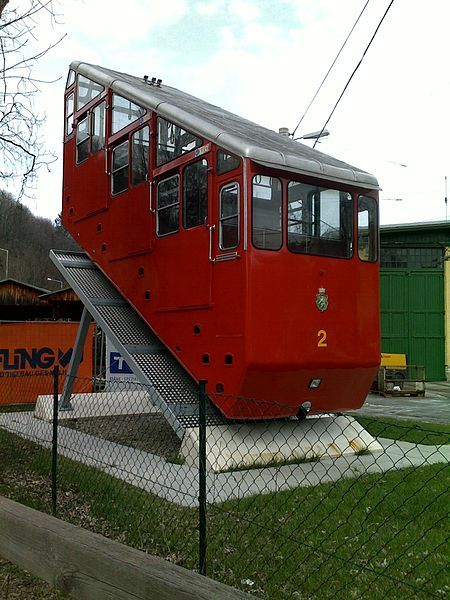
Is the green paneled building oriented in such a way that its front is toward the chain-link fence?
yes

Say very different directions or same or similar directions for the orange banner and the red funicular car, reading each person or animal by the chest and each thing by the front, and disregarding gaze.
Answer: same or similar directions

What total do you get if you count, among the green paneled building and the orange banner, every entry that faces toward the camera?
2

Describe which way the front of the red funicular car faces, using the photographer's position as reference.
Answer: facing the viewer and to the right of the viewer

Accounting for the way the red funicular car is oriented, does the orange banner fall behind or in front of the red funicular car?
behind

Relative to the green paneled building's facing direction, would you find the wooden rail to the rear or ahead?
ahead

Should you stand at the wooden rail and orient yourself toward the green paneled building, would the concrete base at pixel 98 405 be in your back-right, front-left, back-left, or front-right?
front-left

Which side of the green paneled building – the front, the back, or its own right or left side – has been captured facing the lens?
front

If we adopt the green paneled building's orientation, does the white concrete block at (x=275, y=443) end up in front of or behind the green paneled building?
in front

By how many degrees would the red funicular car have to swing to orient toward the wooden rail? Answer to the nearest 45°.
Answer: approximately 45° to its right

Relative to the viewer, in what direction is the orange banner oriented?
toward the camera

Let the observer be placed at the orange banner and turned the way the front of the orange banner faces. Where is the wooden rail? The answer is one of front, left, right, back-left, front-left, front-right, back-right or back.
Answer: front
